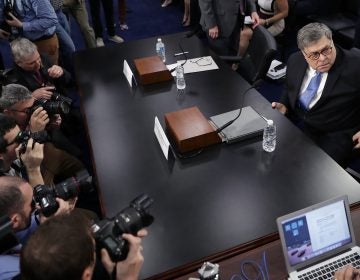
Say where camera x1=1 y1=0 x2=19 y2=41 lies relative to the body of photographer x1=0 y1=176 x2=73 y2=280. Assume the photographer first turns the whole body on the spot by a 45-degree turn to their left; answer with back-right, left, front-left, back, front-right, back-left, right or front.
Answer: front-left

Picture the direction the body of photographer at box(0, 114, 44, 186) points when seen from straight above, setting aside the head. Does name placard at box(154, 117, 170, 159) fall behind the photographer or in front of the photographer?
in front

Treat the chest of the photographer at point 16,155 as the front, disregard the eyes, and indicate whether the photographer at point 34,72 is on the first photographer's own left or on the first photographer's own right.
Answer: on the first photographer's own left

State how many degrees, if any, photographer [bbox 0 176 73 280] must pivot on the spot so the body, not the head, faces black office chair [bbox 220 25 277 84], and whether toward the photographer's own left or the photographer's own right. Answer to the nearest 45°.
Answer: approximately 45° to the photographer's own left

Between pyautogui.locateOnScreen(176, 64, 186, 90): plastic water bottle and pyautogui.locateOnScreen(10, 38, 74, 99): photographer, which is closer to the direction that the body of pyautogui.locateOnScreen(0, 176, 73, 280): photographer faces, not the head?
the plastic water bottle

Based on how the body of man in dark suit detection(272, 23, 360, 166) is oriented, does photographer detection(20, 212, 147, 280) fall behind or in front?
in front

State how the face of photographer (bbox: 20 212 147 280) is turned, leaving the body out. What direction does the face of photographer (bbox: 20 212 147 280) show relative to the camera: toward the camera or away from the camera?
away from the camera

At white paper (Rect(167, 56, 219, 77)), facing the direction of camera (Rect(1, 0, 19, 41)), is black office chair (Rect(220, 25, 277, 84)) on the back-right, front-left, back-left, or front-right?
back-right

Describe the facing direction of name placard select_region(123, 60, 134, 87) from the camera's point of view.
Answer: facing to the left of the viewer

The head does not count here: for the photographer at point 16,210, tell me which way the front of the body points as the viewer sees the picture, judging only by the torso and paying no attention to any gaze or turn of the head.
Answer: to the viewer's right

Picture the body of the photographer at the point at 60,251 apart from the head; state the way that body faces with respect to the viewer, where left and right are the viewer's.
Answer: facing away from the viewer and to the right of the viewer

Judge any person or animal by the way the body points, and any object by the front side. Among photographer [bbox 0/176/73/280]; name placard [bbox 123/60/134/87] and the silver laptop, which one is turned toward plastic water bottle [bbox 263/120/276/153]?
the photographer

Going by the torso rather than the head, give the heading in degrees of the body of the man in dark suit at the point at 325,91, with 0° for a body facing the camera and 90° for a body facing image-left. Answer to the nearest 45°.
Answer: approximately 45°

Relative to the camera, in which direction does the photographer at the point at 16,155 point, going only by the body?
to the viewer's right
